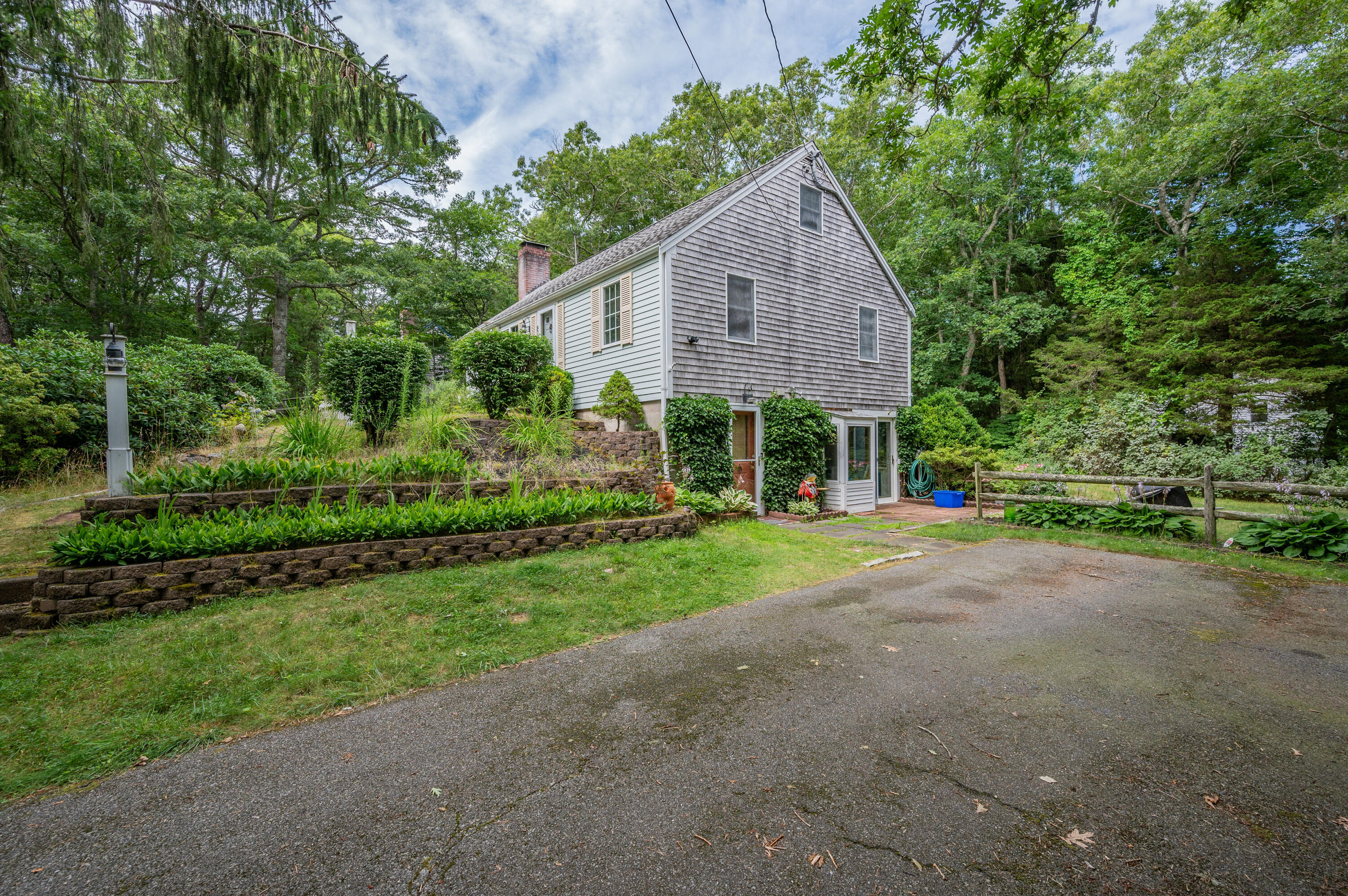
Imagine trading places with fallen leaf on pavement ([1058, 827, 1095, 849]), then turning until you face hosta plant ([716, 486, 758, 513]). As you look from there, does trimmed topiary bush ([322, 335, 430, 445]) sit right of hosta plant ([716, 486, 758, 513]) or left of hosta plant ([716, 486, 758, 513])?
left
